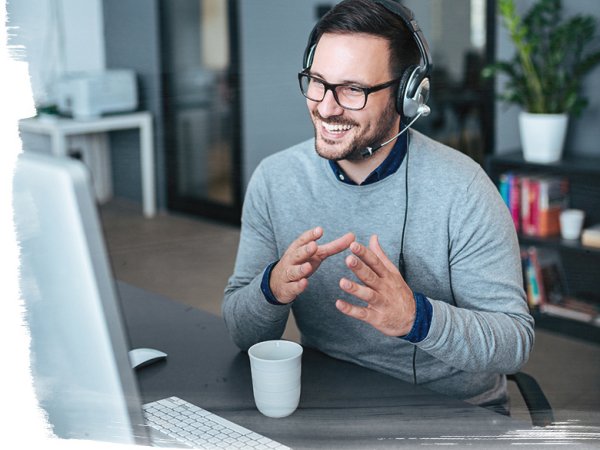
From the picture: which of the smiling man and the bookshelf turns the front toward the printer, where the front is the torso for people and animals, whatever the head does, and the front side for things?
the bookshelf

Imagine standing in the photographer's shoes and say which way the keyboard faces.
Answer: facing away from the viewer and to the right of the viewer

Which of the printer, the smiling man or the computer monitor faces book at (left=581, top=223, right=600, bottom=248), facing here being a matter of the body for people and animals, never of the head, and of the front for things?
the computer monitor

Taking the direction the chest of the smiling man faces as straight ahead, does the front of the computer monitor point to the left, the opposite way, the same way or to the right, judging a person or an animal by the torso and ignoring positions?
the opposite way

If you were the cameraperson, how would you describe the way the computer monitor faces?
facing away from the viewer and to the right of the viewer

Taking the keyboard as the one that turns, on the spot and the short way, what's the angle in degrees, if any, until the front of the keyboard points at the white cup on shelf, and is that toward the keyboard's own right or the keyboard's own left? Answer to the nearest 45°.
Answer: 0° — it already faces it
